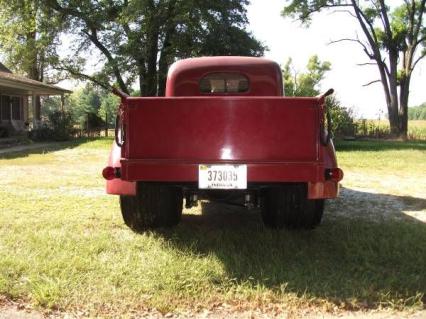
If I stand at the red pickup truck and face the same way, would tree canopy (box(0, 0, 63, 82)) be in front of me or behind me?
in front

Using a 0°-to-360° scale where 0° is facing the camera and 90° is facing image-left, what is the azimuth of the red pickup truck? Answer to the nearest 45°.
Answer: approximately 180°

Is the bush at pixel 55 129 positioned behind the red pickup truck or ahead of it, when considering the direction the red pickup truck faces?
ahead

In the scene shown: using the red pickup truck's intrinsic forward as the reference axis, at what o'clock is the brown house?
The brown house is roughly at 11 o'clock from the red pickup truck.
